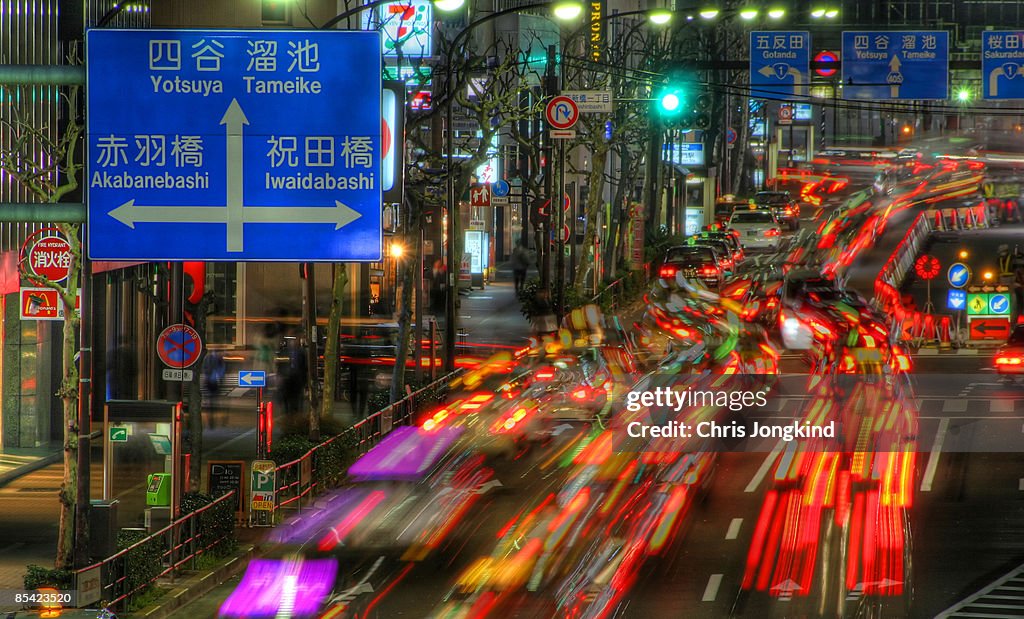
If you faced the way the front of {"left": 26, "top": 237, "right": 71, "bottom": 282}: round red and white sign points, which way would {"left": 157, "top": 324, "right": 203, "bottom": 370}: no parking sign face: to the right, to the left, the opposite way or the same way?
the same way

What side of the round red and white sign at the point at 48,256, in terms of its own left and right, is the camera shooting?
front

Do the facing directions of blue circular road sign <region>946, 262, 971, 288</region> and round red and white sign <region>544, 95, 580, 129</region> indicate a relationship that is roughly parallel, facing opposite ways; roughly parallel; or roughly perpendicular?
roughly parallel

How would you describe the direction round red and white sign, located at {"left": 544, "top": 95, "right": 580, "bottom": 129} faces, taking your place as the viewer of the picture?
facing the viewer

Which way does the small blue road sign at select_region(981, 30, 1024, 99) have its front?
toward the camera

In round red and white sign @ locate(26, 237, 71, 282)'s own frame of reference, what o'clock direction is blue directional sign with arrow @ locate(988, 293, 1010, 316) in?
The blue directional sign with arrow is roughly at 8 o'clock from the round red and white sign.

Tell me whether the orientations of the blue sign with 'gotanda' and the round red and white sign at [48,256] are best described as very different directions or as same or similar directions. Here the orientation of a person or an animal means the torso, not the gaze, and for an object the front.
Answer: same or similar directions

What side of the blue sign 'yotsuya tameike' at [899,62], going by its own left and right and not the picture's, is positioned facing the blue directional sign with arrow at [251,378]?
front

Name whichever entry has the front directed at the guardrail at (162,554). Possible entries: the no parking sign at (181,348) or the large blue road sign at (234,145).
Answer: the no parking sign

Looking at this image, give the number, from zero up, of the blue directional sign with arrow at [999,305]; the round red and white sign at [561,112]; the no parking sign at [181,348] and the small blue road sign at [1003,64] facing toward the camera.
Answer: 4

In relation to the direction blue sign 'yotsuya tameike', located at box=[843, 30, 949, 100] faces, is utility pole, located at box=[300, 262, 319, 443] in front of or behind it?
in front

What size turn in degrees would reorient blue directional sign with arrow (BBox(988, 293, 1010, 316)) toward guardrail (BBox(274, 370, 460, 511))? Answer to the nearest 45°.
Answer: approximately 45° to its right

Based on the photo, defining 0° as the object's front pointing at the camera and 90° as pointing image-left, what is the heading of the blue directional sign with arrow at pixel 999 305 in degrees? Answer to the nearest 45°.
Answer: approximately 0°
